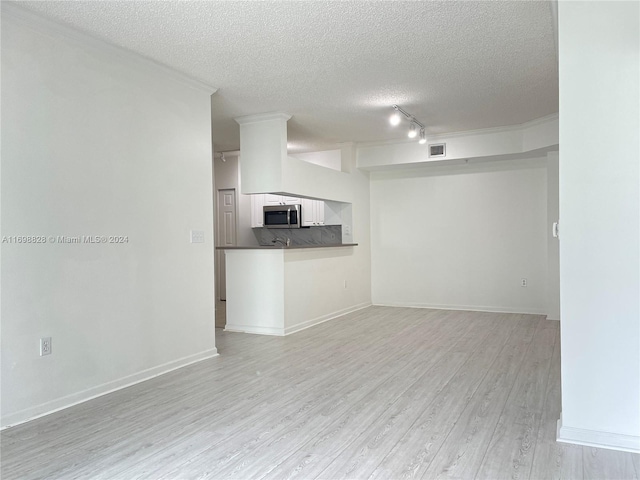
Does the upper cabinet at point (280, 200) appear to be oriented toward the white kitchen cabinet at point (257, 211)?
no

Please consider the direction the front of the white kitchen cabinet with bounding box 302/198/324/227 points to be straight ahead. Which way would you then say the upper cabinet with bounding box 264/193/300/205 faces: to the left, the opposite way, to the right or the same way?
the same way

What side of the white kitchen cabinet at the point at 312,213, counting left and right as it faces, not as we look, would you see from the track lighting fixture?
front

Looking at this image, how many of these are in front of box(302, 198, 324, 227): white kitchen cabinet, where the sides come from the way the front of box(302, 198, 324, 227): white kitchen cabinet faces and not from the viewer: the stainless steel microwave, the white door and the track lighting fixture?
1

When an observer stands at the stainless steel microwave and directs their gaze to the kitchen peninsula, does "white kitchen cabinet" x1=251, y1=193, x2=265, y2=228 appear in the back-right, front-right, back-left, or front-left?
back-right

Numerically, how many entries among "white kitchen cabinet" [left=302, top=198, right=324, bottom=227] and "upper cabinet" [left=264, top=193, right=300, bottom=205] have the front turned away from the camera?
0

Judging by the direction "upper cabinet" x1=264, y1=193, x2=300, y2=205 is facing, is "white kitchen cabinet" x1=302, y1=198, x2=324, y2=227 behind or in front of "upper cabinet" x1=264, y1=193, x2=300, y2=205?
in front

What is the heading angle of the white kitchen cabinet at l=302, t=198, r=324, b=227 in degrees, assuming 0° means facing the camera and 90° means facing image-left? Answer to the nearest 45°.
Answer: approximately 315°

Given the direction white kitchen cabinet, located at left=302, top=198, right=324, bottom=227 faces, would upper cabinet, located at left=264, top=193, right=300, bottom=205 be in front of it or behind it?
behind
